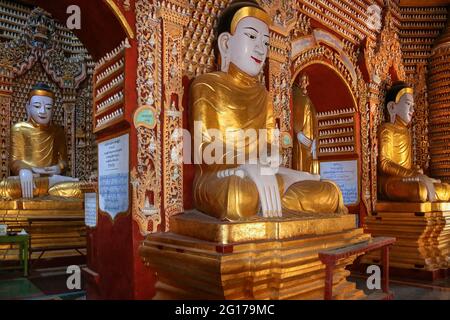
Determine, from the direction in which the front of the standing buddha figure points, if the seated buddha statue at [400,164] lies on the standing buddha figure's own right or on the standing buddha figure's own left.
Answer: on the standing buddha figure's own left

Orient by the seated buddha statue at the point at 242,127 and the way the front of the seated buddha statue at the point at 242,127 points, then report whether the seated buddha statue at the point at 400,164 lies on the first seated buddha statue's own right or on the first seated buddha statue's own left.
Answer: on the first seated buddha statue's own left

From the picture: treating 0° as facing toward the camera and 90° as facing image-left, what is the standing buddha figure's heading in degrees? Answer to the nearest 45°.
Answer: approximately 315°

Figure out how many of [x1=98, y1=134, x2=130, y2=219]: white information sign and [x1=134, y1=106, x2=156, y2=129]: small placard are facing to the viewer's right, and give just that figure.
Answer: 0

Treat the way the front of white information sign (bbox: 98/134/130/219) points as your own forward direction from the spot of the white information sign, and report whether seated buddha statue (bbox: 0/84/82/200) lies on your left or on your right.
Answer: on your right

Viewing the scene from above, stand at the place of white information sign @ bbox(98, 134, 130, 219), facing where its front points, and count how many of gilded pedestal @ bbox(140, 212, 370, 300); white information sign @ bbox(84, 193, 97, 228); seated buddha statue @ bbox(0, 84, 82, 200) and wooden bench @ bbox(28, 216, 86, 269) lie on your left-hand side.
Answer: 1

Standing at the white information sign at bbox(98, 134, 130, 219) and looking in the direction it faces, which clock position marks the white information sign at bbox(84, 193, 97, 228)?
the white information sign at bbox(84, 193, 97, 228) is roughly at 4 o'clock from the white information sign at bbox(98, 134, 130, 219).
